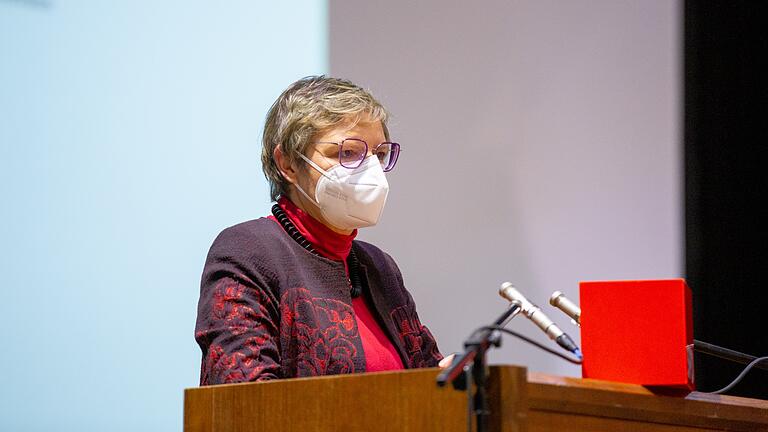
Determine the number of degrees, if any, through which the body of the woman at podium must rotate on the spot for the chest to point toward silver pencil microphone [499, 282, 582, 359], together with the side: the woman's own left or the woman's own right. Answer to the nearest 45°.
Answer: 0° — they already face it

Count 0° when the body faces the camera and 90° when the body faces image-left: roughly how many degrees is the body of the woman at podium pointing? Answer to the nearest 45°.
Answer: approximately 315°

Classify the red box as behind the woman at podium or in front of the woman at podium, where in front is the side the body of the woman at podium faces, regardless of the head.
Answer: in front

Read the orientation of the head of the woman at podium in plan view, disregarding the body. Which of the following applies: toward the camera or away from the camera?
toward the camera
